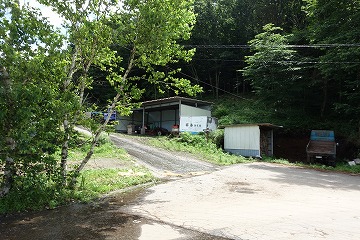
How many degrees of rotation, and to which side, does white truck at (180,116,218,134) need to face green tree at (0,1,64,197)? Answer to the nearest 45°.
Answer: approximately 90° to its right

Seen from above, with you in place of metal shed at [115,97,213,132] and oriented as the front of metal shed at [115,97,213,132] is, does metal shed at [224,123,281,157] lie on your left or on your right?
on your left

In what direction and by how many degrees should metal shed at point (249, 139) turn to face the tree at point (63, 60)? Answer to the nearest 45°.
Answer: approximately 45° to its right

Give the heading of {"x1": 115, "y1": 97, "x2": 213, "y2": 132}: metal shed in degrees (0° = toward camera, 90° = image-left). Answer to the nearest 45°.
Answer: approximately 45°

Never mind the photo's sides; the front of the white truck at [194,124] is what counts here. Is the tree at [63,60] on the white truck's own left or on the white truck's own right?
on the white truck's own right

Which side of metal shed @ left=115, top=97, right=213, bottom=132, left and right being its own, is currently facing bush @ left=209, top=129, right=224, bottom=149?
left

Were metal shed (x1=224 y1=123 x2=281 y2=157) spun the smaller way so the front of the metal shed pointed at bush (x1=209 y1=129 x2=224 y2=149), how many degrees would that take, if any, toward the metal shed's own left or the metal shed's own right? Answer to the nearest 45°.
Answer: approximately 135° to the metal shed's own right
